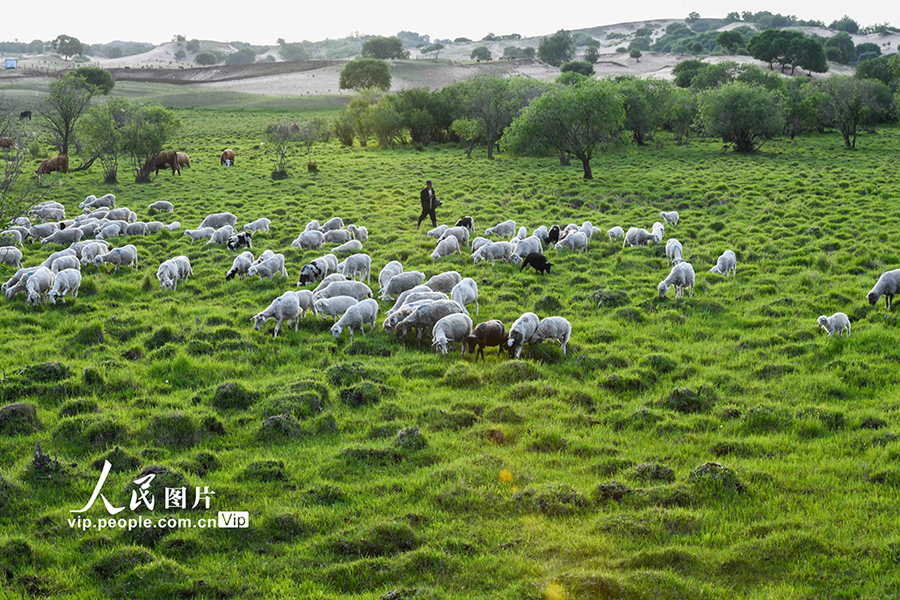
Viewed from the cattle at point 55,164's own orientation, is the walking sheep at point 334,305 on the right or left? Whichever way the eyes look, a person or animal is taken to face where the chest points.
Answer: on its left

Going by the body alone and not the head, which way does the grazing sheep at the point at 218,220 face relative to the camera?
to the viewer's left

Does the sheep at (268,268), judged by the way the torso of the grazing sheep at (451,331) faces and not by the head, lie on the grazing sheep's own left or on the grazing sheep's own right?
on the grazing sheep's own right

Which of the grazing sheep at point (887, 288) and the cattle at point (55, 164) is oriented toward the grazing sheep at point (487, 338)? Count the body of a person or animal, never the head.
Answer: the grazing sheep at point (887, 288)

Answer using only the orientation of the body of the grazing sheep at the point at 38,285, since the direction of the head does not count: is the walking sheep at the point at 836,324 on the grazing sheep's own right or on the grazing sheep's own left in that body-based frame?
on the grazing sheep's own left

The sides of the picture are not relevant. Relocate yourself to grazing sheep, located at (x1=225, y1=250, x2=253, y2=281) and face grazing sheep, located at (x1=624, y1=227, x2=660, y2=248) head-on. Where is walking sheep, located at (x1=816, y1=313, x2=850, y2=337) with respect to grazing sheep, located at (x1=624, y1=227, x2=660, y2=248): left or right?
right

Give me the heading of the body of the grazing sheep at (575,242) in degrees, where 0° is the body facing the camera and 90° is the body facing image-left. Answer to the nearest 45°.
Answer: approximately 90°

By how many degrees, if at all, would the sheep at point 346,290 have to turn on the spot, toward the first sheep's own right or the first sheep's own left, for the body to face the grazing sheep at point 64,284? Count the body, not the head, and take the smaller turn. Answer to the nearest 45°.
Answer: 0° — it already faces it

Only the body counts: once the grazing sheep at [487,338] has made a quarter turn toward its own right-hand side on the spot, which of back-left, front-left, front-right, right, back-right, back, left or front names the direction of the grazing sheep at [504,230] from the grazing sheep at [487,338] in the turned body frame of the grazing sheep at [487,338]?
front-right

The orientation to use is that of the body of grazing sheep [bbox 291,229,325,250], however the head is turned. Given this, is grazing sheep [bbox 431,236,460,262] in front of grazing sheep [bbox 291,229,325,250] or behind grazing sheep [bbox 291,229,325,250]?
behind
